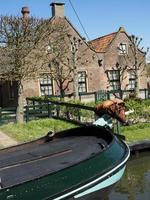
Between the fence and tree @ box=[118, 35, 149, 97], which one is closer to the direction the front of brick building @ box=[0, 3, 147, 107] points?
the fence

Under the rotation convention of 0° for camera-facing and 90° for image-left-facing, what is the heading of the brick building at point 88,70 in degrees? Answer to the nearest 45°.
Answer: approximately 0°

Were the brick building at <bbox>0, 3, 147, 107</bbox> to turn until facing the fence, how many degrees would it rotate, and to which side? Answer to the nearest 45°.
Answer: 0° — it already faces it

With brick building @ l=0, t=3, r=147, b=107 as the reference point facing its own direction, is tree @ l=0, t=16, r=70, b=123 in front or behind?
in front

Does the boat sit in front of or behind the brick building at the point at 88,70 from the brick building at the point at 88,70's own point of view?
in front

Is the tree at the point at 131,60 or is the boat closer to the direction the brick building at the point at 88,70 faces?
the boat
